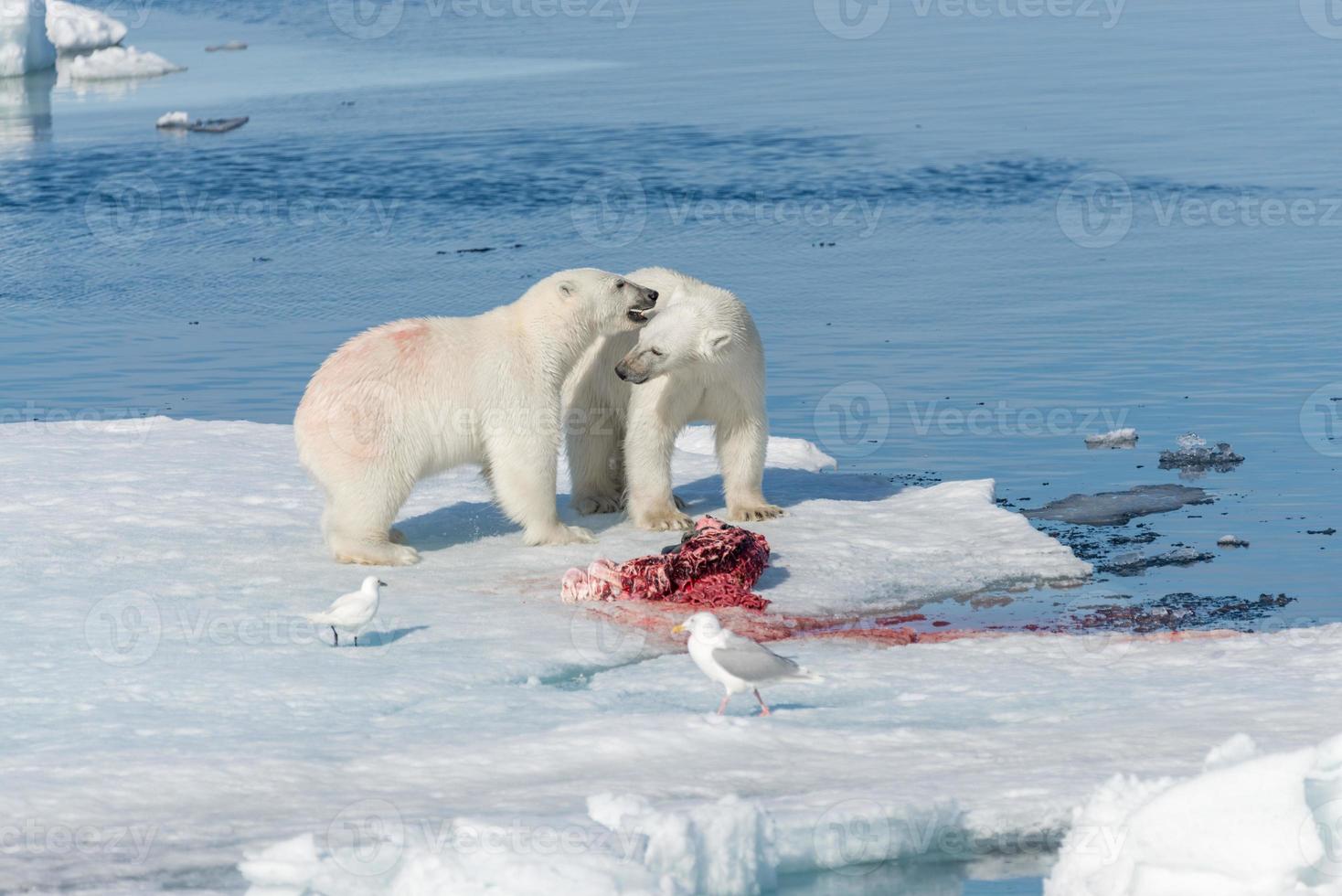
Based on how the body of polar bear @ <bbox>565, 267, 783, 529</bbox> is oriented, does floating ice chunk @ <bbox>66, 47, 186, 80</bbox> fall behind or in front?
behind

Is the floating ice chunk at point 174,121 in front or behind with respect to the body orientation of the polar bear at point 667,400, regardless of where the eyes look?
behind

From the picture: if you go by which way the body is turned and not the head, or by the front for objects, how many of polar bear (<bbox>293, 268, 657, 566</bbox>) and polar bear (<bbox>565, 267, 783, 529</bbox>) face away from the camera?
0

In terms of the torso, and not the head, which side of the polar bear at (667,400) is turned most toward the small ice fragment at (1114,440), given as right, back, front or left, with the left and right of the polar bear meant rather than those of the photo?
left

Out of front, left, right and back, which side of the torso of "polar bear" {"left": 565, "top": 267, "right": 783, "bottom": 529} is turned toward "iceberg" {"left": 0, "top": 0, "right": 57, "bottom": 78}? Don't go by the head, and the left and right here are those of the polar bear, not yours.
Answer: back

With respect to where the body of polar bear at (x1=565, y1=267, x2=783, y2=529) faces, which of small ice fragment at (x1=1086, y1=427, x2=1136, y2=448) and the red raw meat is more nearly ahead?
the red raw meat

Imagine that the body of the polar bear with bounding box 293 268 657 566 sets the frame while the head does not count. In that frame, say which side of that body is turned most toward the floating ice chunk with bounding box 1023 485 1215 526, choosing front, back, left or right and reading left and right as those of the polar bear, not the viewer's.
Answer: front

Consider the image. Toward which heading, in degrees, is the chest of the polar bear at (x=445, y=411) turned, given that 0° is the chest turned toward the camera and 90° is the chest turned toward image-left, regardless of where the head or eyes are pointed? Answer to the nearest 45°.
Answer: approximately 270°

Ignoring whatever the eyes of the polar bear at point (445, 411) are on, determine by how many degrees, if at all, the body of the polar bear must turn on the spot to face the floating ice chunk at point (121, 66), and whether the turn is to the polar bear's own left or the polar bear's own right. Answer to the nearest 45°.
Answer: approximately 90° to the polar bear's own left

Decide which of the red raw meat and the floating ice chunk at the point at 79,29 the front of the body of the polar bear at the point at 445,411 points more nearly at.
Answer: the red raw meat

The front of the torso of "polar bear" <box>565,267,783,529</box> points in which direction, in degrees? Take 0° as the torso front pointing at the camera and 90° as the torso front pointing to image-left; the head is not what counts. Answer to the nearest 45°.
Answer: approximately 315°

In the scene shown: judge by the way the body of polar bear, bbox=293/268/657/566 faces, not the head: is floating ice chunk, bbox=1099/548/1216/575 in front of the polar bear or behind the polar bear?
in front

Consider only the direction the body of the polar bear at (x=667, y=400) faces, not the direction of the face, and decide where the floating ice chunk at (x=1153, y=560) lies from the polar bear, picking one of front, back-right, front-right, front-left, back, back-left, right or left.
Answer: front-left
